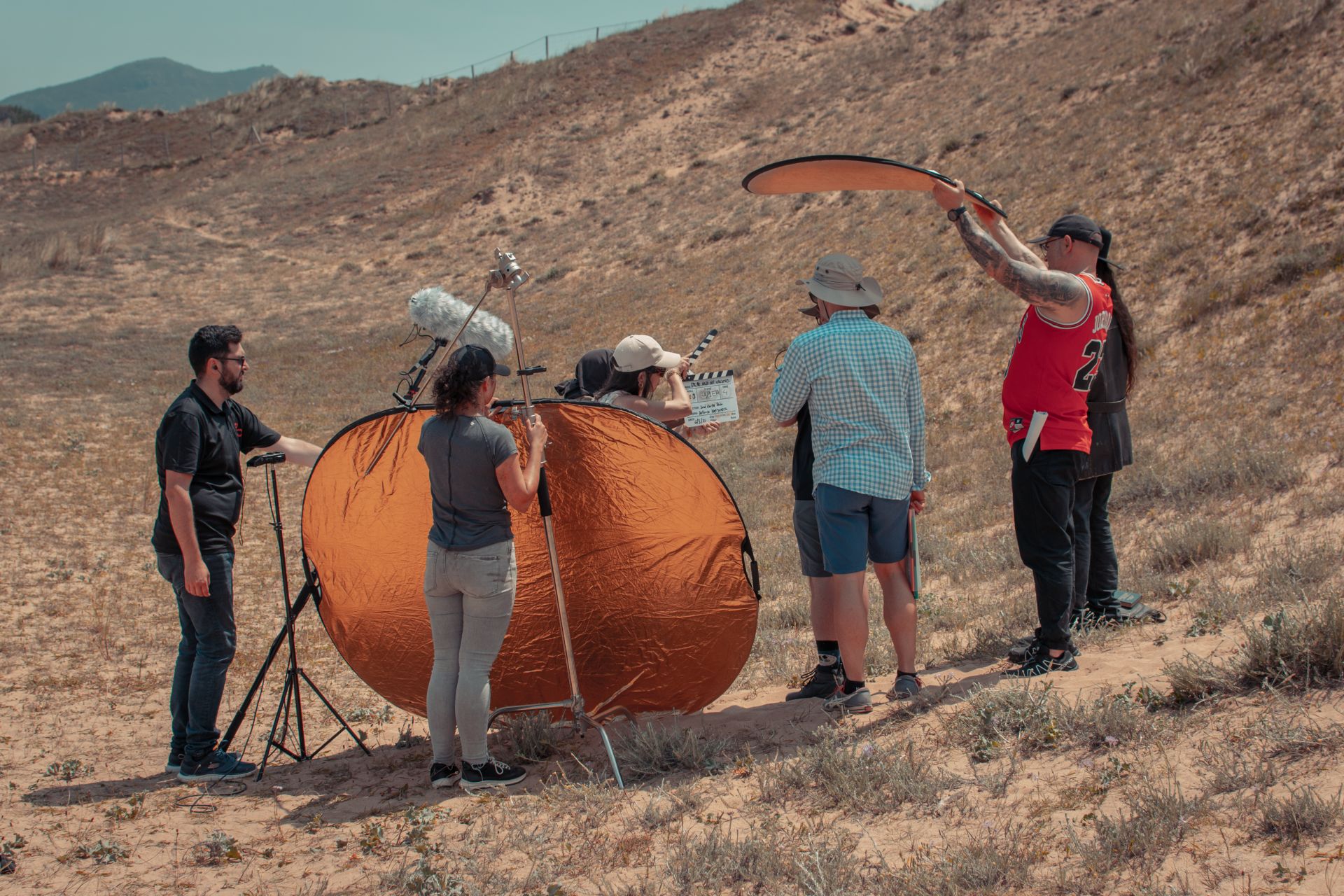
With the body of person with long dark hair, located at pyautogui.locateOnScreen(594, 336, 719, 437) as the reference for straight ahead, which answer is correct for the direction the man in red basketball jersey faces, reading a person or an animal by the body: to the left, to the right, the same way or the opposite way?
the opposite way

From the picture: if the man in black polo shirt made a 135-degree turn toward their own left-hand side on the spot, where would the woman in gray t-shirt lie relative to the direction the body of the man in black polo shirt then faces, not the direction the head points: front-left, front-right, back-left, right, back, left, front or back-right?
back

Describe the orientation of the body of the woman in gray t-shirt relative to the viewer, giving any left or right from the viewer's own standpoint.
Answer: facing away from the viewer and to the right of the viewer

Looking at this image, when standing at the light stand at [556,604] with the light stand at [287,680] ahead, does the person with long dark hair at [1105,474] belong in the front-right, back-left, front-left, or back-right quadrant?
back-right

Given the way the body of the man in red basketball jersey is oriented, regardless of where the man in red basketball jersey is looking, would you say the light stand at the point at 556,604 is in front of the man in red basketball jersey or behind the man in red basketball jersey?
in front

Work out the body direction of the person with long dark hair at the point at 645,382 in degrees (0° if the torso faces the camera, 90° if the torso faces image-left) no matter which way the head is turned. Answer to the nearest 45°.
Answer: approximately 270°

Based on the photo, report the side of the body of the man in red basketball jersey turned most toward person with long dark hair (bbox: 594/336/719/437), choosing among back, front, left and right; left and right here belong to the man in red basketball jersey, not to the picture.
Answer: front

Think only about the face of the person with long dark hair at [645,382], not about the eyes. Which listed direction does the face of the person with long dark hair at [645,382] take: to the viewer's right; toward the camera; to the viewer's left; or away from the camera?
to the viewer's right

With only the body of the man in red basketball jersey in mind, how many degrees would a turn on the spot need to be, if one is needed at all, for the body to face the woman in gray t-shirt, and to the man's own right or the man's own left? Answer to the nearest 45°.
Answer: approximately 45° to the man's own left

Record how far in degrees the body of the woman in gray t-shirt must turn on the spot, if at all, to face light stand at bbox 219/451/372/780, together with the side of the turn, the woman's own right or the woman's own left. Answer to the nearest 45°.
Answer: approximately 90° to the woman's own left

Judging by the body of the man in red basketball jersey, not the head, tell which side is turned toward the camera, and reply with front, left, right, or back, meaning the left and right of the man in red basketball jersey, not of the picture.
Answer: left

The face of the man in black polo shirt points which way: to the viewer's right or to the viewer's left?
to the viewer's right

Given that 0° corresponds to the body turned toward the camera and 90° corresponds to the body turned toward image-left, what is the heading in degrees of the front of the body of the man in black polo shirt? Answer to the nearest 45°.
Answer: approximately 270°

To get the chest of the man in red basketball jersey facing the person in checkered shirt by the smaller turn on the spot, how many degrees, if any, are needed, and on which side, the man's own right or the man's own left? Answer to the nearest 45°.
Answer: approximately 45° to the man's own left

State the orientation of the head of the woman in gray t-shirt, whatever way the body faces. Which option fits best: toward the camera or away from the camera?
away from the camera
